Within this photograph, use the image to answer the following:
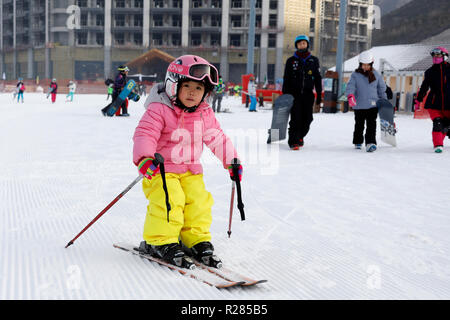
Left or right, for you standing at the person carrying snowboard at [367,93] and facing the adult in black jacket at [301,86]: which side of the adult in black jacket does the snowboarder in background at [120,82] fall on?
right

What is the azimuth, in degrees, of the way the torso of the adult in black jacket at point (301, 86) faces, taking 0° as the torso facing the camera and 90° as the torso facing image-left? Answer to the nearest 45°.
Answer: approximately 0°

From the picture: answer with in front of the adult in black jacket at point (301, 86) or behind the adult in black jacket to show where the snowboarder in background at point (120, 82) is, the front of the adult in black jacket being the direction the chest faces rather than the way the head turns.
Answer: behind

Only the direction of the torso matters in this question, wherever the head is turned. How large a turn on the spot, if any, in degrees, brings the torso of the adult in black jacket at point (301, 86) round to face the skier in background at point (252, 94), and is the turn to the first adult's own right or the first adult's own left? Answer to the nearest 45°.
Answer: approximately 180°

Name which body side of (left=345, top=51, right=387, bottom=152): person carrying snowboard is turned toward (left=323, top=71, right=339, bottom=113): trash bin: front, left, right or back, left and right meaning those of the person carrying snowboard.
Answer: back

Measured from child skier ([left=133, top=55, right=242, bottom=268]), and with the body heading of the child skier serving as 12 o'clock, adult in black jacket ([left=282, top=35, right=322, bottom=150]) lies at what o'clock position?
The adult in black jacket is roughly at 8 o'clock from the child skier.

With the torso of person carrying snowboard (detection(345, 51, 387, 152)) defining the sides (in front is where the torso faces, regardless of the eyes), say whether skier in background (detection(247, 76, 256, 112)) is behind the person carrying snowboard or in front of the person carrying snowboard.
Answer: behind

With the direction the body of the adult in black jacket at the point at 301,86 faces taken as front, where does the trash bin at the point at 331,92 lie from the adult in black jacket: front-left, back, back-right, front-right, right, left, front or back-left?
back

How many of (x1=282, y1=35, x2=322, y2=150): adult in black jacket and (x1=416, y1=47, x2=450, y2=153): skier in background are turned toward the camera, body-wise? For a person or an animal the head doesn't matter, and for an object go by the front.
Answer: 2

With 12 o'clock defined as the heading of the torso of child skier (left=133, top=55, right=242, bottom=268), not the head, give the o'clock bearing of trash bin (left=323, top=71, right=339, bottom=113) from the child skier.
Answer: The trash bin is roughly at 8 o'clock from the child skier.
